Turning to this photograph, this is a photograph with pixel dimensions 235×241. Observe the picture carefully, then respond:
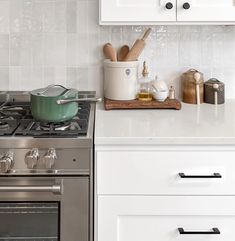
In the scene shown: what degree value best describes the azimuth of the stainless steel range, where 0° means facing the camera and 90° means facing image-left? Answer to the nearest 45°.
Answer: approximately 0°

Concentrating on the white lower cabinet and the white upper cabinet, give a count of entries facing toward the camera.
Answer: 2
